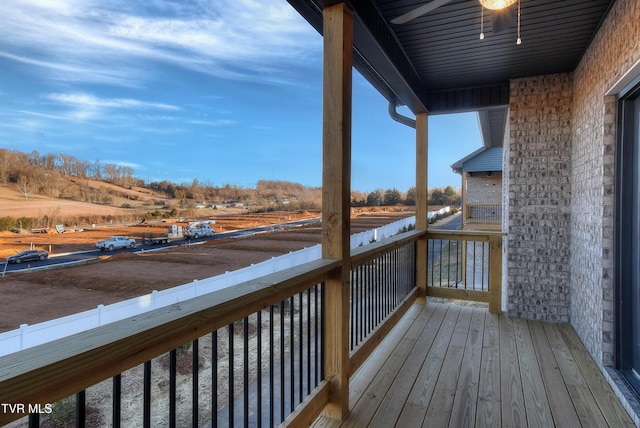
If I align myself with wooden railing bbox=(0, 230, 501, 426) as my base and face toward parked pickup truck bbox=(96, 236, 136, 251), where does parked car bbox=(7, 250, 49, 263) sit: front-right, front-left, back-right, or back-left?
front-left

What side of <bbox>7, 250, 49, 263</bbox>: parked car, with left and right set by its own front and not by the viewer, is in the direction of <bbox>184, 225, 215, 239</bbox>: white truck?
back

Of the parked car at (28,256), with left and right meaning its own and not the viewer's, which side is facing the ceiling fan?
left

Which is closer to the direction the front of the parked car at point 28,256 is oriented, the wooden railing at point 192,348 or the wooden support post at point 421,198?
the wooden railing

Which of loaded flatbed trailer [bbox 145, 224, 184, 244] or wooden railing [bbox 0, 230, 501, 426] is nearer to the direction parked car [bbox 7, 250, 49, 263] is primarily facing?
the wooden railing

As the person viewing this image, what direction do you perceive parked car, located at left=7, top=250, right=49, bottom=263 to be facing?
facing the viewer and to the left of the viewer
